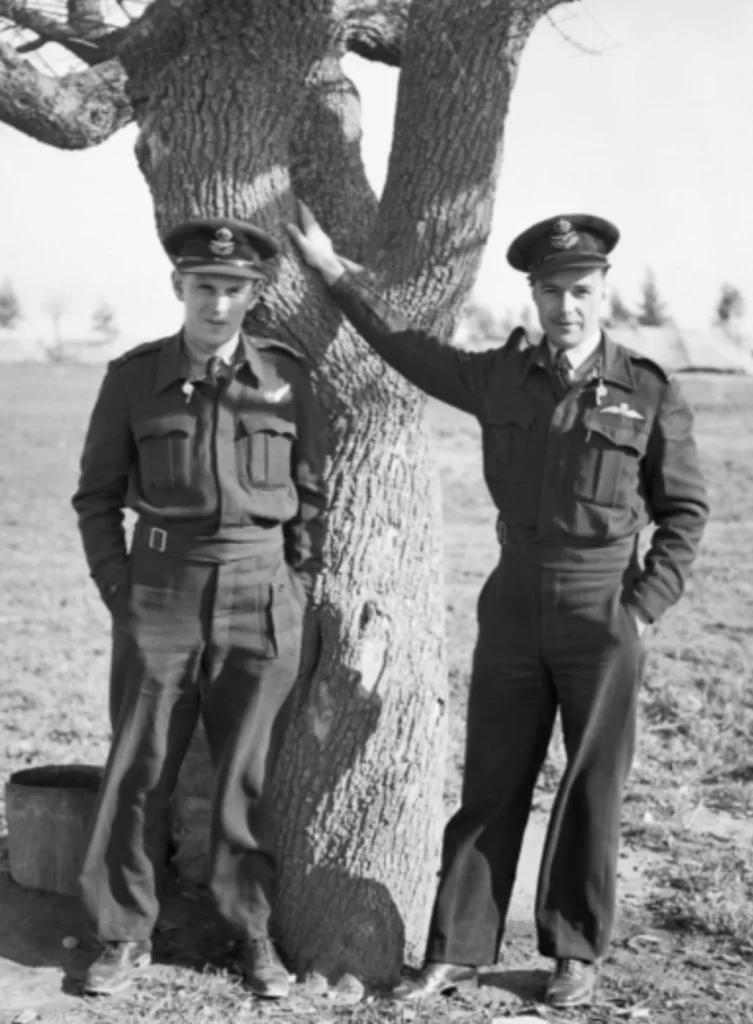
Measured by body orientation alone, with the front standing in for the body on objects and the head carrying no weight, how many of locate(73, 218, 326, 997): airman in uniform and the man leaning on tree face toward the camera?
2

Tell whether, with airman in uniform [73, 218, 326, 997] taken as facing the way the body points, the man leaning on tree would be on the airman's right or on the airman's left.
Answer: on the airman's left

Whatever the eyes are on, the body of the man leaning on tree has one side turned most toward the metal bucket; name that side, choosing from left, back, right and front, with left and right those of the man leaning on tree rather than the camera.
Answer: right

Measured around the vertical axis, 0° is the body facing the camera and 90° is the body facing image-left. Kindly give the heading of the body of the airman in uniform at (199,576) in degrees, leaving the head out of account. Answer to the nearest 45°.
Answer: approximately 0°

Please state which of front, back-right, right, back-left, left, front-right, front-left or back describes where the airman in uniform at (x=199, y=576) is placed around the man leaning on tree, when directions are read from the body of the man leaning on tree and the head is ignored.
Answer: right

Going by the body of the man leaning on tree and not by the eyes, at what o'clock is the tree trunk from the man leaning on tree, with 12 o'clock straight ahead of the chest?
The tree trunk is roughly at 4 o'clock from the man leaning on tree.
